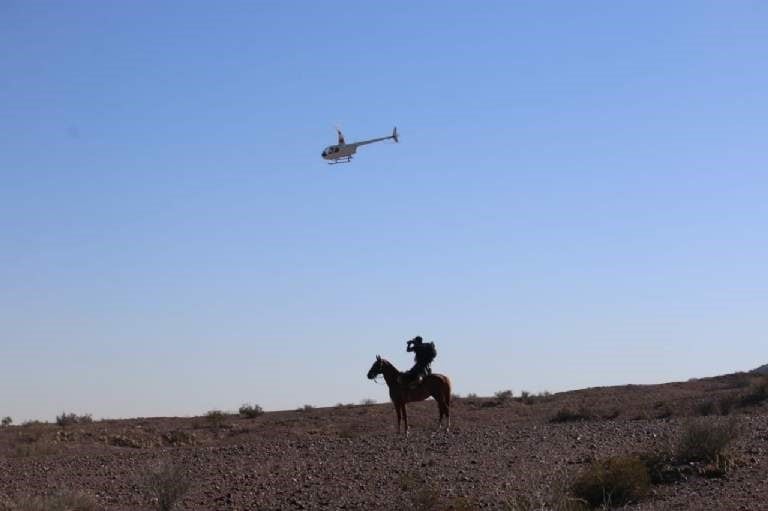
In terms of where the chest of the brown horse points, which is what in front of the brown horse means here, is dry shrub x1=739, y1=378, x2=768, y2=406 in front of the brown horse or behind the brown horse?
behind

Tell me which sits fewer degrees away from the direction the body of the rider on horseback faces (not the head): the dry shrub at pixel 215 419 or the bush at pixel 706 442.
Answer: the dry shrub

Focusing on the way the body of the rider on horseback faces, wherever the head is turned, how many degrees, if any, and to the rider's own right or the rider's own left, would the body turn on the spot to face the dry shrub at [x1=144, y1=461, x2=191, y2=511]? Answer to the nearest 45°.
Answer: approximately 45° to the rider's own left

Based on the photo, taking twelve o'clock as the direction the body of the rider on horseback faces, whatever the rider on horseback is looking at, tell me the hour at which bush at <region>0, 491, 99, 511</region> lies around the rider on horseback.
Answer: The bush is roughly at 10 o'clock from the rider on horseback.

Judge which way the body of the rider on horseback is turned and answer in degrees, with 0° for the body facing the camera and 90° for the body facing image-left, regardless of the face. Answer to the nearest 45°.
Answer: approximately 90°

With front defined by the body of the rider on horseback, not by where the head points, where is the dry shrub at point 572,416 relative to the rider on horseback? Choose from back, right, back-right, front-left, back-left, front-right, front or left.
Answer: back-right

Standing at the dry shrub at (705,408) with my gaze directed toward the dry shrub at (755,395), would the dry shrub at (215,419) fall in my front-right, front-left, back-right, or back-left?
back-left

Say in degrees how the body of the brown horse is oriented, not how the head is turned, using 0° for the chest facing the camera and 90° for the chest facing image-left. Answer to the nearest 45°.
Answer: approximately 90°

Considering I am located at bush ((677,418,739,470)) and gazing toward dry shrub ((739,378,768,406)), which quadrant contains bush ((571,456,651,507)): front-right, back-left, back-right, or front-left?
back-left

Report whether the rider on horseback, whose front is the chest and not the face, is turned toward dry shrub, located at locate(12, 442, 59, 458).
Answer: yes
